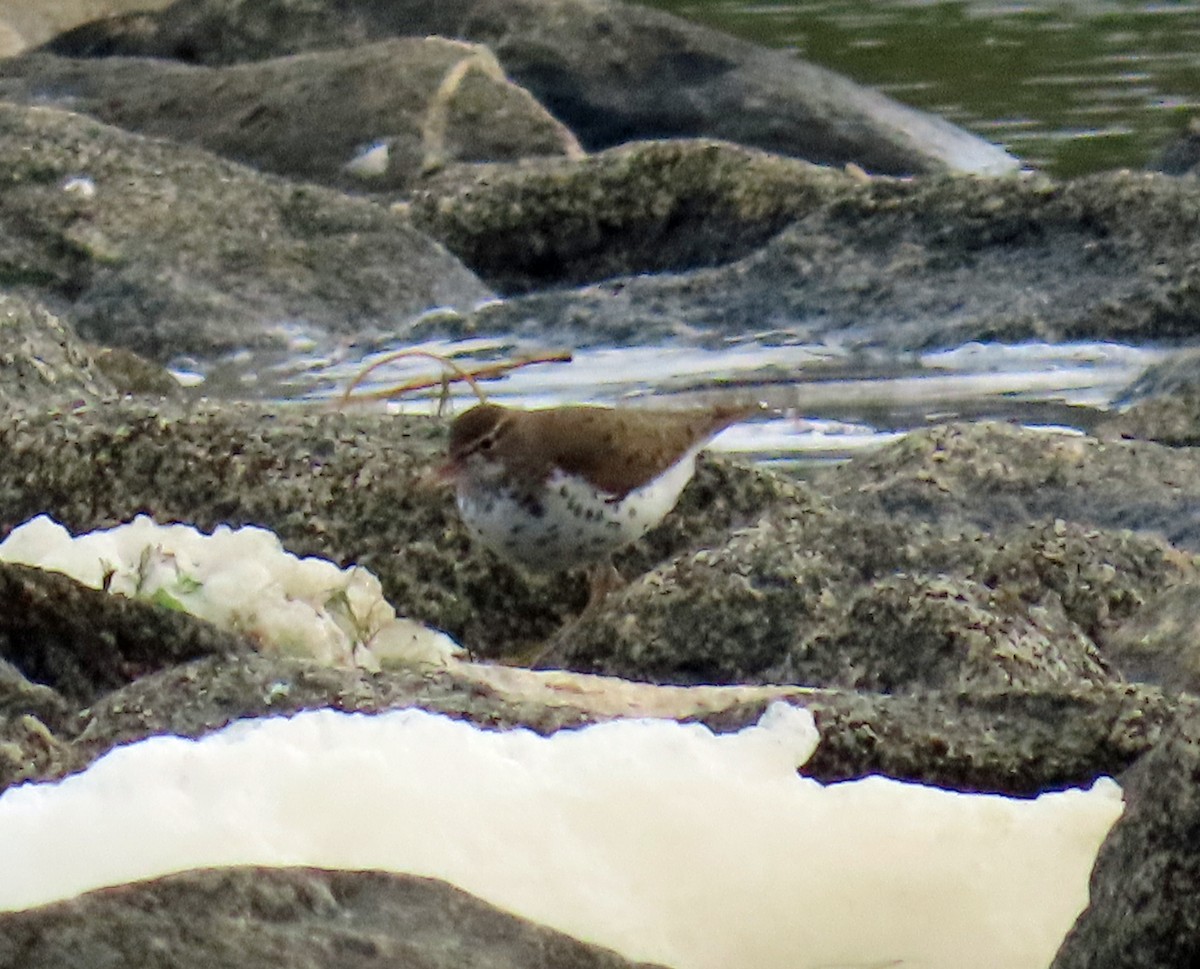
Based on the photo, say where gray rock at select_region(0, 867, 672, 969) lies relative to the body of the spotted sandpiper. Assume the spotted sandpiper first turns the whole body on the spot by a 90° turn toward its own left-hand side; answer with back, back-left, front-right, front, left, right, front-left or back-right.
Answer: front

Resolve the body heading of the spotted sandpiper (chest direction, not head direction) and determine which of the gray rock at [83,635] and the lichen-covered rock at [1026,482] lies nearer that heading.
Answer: the gray rock

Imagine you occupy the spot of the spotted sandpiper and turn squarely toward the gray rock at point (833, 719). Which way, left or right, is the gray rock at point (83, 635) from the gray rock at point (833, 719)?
right

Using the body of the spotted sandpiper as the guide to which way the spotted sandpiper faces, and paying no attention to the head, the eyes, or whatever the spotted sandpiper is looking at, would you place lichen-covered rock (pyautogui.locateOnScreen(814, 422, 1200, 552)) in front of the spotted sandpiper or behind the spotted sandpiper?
behind

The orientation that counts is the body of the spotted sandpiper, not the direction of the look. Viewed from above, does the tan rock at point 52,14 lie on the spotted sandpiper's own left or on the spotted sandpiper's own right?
on the spotted sandpiper's own right

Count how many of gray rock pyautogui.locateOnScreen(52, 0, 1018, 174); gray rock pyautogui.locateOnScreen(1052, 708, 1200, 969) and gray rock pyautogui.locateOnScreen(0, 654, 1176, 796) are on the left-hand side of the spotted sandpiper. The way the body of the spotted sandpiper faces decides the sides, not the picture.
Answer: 2

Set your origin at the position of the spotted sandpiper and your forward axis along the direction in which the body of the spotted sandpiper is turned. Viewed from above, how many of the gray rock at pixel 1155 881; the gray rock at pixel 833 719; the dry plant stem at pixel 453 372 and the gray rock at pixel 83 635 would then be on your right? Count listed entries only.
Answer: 1

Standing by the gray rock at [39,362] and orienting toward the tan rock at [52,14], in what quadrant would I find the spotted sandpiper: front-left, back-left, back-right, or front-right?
back-right

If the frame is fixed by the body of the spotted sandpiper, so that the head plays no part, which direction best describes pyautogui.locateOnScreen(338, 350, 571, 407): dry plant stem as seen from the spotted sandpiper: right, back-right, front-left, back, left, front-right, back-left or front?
right

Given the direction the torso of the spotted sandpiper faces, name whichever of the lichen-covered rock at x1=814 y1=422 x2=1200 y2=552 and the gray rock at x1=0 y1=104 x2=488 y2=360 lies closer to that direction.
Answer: the gray rock

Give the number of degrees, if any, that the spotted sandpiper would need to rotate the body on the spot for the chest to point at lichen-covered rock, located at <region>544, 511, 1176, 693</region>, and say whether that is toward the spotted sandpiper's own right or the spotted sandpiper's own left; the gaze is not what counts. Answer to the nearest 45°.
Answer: approximately 135° to the spotted sandpiper's own left

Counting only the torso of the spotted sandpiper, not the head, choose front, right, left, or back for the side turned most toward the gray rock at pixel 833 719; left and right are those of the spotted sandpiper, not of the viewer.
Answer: left

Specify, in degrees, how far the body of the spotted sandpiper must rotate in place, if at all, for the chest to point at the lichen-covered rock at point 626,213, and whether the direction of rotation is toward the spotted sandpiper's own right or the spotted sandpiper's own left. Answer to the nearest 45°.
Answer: approximately 90° to the spotted sandpiper's own right

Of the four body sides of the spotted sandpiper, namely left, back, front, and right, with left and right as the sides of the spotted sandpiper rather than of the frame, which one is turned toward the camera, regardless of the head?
left

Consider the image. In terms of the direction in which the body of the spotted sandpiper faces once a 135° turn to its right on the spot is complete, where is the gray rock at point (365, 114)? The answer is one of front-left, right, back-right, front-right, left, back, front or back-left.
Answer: front-left

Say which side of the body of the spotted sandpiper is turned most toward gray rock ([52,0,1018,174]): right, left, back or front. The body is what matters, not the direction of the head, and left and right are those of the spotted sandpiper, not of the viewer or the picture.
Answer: right
